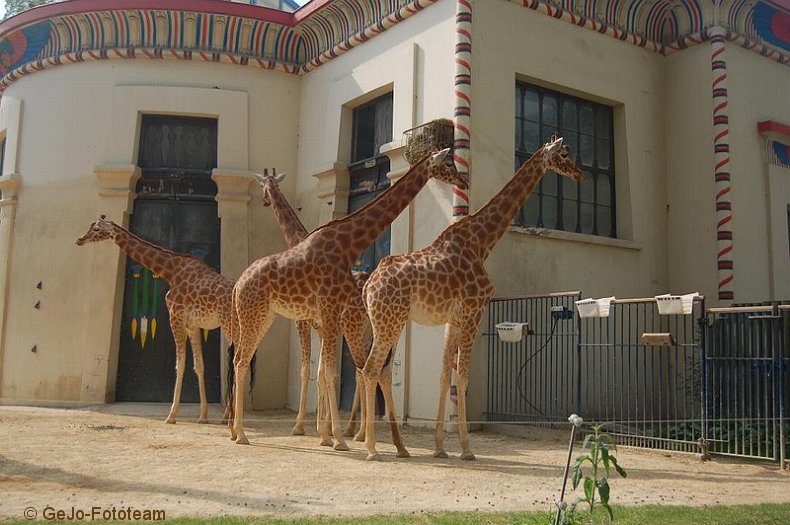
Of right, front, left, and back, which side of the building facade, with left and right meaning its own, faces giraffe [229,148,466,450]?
front

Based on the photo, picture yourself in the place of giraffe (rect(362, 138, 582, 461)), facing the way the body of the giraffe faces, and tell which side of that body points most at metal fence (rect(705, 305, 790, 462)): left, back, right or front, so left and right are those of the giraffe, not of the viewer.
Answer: front

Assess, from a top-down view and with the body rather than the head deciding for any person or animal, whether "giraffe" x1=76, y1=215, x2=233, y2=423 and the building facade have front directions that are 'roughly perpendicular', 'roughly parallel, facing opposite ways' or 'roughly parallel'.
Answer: roughly perpendicular

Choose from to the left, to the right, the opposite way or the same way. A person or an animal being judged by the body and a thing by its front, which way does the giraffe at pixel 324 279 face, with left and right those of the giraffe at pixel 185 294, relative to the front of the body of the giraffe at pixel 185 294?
the opposite way

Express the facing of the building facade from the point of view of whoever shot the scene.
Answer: facing the viewer

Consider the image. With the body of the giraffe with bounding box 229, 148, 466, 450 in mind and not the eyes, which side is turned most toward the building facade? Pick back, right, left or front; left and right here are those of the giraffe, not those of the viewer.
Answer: left

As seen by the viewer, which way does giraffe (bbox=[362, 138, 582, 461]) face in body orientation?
to the viewer's right

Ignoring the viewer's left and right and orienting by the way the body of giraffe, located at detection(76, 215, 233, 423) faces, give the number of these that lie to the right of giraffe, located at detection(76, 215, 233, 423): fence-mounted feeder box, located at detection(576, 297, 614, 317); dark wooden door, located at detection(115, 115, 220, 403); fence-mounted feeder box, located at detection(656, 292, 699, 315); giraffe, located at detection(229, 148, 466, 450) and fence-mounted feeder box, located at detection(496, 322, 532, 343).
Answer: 1

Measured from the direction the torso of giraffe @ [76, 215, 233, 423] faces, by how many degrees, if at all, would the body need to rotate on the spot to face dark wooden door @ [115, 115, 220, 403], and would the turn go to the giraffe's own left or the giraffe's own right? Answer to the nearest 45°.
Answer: approximately 90° to the giraffe's own right

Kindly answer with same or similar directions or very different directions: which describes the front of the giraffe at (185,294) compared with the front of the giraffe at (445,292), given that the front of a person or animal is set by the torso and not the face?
very different directions

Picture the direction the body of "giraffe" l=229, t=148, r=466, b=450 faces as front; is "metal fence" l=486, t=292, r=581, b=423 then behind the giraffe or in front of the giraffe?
in front

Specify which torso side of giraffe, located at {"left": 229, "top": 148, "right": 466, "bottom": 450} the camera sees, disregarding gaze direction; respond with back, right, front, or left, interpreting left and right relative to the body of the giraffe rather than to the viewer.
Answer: right

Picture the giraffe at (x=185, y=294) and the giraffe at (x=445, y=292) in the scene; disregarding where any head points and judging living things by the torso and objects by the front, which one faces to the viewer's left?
the giraffe at (x=185, y=294)

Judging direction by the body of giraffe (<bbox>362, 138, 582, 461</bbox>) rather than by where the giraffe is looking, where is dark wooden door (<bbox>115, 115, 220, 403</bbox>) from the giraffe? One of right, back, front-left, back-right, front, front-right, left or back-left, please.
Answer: back-left

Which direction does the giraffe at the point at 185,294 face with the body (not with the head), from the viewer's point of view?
to the viewer's left
